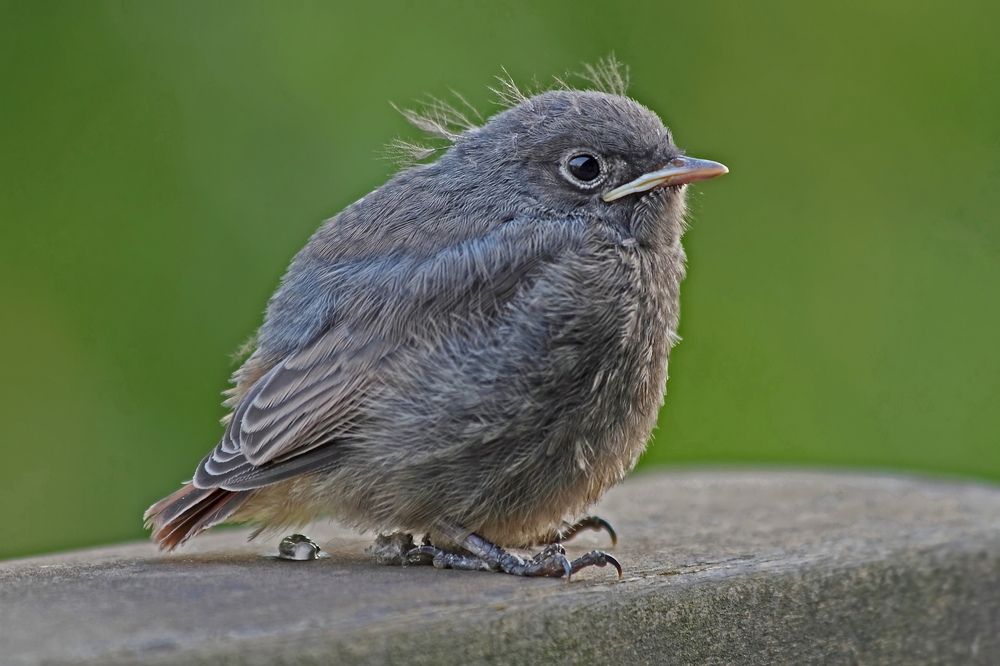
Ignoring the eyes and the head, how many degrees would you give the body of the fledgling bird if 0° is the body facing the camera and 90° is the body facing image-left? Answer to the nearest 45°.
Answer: approximately 270°
